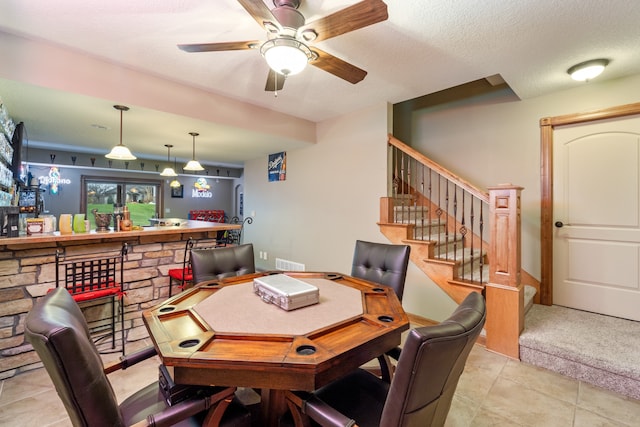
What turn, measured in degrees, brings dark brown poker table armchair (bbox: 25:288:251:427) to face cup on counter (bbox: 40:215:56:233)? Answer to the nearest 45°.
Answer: approximately 45° to its left

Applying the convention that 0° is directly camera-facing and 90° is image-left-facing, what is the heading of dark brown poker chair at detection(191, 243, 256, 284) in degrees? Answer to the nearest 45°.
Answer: approximately 315°

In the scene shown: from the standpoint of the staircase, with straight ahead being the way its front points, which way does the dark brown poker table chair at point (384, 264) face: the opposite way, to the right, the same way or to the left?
to the right

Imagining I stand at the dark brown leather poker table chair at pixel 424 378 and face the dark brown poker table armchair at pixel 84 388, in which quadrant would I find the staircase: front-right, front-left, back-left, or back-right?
back-right

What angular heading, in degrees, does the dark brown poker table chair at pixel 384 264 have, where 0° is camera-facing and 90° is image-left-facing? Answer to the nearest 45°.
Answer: approximately 45°

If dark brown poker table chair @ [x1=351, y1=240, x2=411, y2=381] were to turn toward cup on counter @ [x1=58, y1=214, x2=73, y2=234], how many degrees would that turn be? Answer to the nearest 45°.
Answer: approximately 45° to its right

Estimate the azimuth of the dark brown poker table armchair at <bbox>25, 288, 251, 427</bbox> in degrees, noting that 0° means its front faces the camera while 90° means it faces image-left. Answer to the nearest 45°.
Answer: approximately 225°

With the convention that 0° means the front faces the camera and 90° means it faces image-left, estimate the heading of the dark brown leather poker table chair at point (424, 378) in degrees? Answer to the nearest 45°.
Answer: approximately 135°

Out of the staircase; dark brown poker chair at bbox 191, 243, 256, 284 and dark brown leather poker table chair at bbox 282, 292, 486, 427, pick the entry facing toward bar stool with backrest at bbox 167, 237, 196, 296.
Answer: dark brown leather poker table chair at bbox 282, 292, 486, 427

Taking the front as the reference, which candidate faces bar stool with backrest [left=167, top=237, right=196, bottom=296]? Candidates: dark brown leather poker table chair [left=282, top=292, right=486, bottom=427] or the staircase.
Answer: the dark brown leather poker table chair

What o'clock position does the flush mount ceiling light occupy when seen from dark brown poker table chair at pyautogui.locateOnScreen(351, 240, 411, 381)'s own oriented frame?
The flush mount ceiling light is roughly at 7 o'clock from the dark brown poker table chair.

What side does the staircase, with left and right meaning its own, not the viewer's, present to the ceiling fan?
right
